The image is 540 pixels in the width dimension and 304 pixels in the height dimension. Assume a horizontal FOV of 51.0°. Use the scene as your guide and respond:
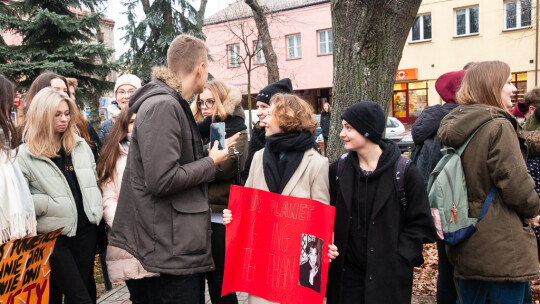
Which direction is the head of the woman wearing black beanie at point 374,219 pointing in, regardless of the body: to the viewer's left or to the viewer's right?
to the viewer's left

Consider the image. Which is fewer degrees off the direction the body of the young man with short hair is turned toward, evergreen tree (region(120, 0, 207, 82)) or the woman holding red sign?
the woman holding red sign

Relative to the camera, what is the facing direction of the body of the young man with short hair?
to the viewer's right

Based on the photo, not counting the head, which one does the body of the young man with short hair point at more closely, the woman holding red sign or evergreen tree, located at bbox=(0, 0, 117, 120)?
the woman holding red sign

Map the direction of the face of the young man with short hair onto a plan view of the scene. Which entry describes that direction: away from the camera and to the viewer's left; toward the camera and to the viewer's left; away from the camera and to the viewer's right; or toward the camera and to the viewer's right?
away from the camera and to the viewer's right

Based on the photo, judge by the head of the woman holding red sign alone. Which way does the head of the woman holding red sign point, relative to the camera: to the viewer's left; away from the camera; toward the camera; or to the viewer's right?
to the viewer's left

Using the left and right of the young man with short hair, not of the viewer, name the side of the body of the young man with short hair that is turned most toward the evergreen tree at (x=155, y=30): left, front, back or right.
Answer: left

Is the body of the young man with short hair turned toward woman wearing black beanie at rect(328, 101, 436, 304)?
yes
